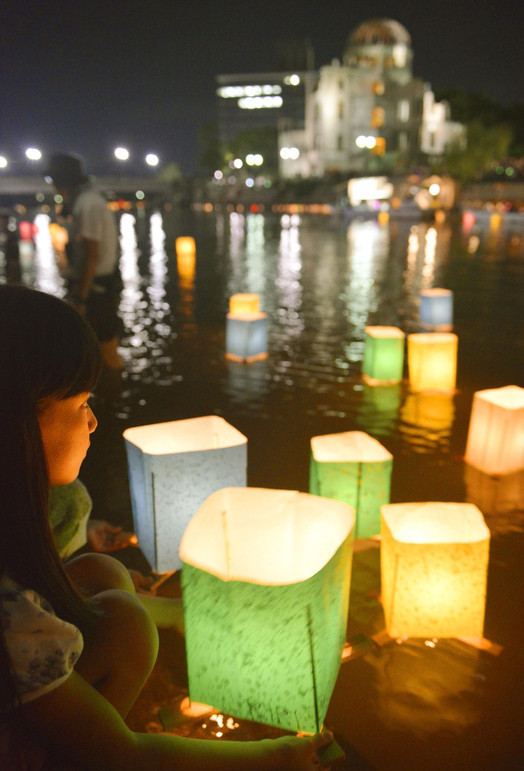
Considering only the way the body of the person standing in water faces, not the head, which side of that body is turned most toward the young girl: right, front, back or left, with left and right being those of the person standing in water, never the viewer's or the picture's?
left

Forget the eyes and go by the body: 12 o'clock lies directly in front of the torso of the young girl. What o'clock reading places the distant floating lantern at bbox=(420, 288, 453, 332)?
The distant floating lantern is roughly at 10 o'clock from the young girl.

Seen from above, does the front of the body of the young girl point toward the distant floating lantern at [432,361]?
no

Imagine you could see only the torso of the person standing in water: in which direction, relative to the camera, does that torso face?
to the viewer's left

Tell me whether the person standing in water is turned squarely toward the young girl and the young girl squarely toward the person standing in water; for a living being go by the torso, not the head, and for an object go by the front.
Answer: no

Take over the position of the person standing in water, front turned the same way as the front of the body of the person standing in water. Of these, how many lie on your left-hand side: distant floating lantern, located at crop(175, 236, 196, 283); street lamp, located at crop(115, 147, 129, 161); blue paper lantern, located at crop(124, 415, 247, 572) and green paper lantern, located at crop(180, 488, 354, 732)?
2

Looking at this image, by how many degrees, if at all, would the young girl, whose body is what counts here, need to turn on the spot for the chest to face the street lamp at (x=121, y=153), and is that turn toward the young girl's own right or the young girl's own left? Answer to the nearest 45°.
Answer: approximately 90° to the young girl's own left

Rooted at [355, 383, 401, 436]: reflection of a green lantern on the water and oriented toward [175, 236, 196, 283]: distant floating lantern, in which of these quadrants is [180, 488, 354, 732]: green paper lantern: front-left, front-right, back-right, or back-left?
back-left

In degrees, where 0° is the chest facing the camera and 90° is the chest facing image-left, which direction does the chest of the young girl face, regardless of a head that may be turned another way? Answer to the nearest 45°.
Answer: approximately 270°

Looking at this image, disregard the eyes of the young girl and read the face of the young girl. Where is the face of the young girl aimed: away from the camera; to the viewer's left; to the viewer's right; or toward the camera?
to the viewer's right
